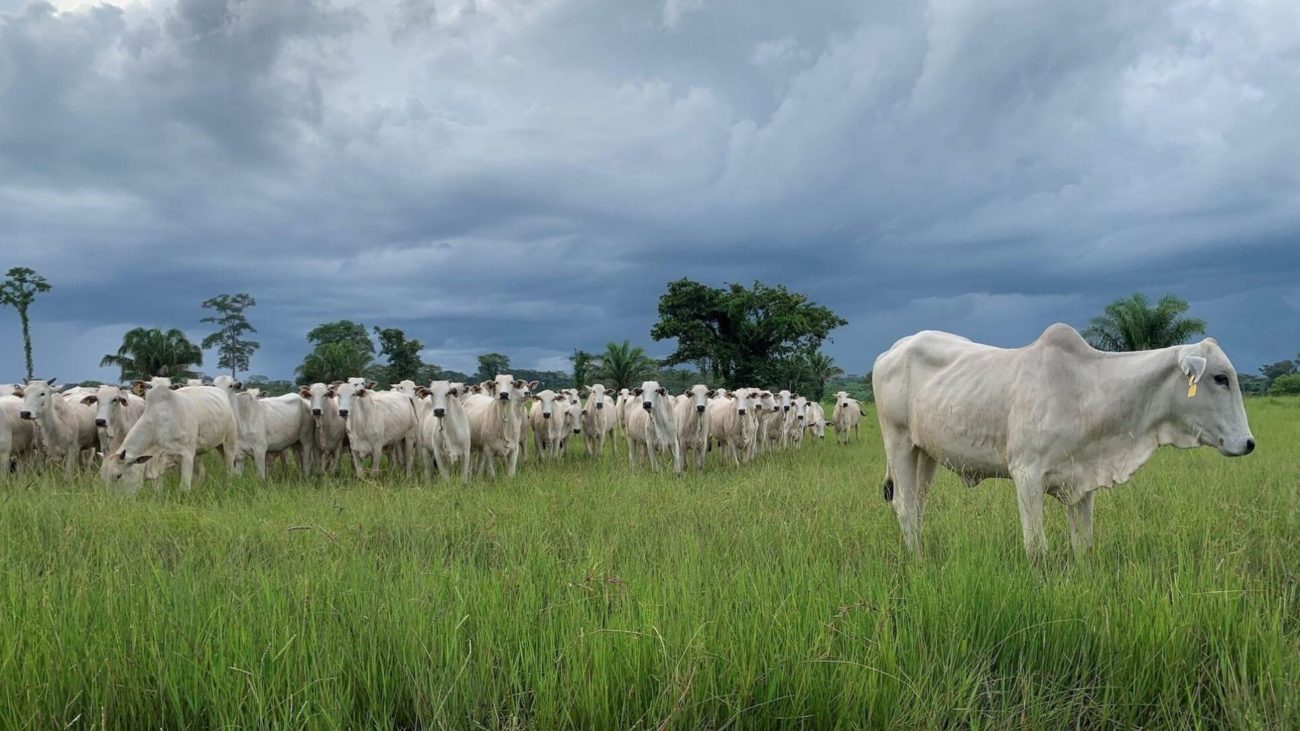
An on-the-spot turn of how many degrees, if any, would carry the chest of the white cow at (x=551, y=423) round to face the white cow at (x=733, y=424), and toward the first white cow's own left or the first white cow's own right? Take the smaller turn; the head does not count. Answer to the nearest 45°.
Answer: approximately 90° to the first white cow's own left

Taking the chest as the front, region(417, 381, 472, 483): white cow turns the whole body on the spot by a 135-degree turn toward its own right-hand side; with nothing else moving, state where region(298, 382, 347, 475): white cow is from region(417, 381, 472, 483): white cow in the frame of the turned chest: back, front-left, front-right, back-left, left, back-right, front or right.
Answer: front

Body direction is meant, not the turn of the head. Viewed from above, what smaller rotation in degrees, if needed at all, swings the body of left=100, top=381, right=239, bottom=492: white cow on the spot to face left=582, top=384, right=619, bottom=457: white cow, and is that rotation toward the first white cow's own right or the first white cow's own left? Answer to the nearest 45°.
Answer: approximately 135° to the first white cow's own left

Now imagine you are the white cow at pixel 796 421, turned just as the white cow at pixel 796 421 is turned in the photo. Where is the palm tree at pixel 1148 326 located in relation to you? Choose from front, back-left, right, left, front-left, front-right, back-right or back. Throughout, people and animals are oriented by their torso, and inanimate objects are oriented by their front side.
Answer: back-left

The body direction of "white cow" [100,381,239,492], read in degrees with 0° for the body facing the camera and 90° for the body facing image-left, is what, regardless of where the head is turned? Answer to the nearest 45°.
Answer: approximately 45°

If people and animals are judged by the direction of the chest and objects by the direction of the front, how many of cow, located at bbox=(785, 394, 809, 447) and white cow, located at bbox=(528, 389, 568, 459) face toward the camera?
2

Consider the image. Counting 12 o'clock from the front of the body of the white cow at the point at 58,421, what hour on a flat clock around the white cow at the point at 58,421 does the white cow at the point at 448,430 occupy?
the white cow at the point at 448,430 is roughly at 9 o'clock from the white cow at the point at 58,421.

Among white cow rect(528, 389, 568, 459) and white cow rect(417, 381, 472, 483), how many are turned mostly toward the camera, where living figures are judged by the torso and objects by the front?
2

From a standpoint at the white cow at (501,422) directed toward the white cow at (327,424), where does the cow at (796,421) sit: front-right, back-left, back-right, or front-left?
back-right

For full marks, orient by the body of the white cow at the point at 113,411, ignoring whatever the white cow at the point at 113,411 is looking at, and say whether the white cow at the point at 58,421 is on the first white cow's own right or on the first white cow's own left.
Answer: on the first white cow's own right

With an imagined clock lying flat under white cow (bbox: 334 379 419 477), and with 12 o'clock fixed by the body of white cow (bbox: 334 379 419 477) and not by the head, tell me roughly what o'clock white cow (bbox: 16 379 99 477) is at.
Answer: white cow (bbox: 16 379 99 477) is roughly at 2 o'clock from white cow (bbox: 334 379 419 477).

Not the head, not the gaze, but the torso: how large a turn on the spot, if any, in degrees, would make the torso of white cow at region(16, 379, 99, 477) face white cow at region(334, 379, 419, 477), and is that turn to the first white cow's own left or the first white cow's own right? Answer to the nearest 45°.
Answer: approximately 90° to the first white cow's own left

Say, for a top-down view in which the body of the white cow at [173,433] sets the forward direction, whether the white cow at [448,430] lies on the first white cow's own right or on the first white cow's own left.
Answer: on the first white cow's own left

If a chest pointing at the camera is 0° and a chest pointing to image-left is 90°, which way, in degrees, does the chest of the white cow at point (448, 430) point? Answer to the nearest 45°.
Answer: approximately 0°
